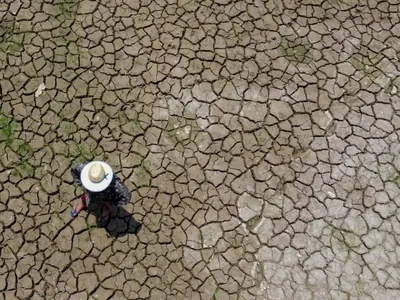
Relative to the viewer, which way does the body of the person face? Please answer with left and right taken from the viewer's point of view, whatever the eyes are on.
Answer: facing the viewer and to the left of the viewer
